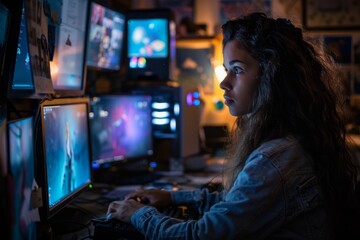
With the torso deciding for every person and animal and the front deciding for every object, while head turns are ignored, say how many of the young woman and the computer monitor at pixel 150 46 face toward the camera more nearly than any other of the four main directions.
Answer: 1

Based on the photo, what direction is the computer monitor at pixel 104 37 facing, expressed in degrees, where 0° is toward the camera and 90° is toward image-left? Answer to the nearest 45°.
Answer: approximately 315°

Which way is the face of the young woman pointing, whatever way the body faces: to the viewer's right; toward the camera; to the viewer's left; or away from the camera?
to the viewer's left

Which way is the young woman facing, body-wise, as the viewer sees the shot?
to the viewer's left
